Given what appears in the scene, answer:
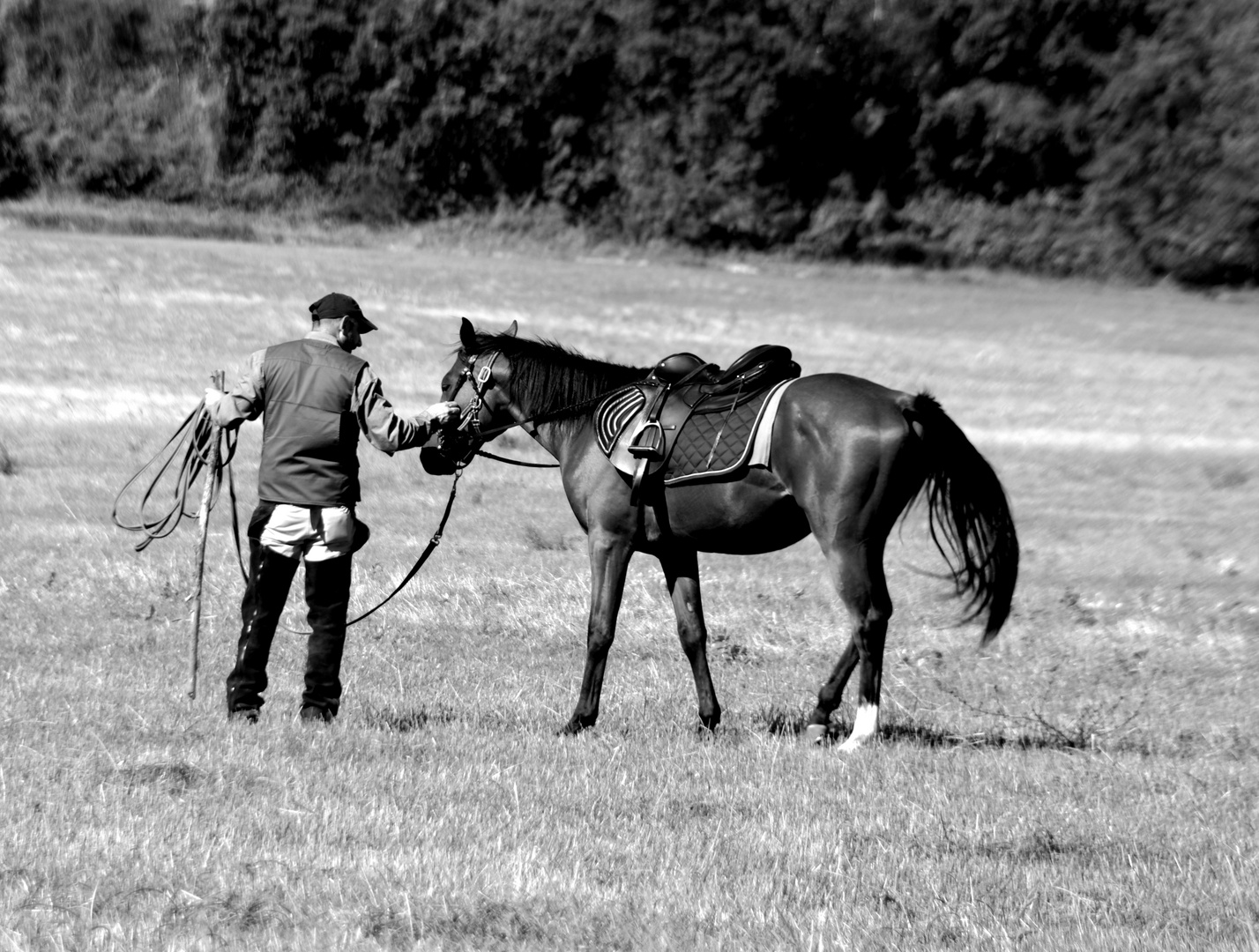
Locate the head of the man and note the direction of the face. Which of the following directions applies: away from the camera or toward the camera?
away from the camera

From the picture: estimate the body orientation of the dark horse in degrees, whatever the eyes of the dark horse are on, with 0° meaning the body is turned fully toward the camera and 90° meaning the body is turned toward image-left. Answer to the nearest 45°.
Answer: approximately 90°

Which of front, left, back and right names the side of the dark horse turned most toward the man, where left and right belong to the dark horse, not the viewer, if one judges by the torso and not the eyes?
front
